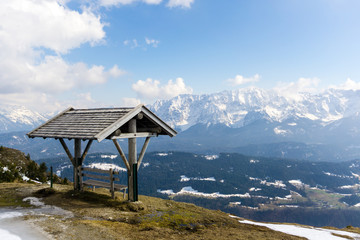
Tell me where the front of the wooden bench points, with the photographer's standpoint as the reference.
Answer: facing away from the viewer and to the right of the viewer
